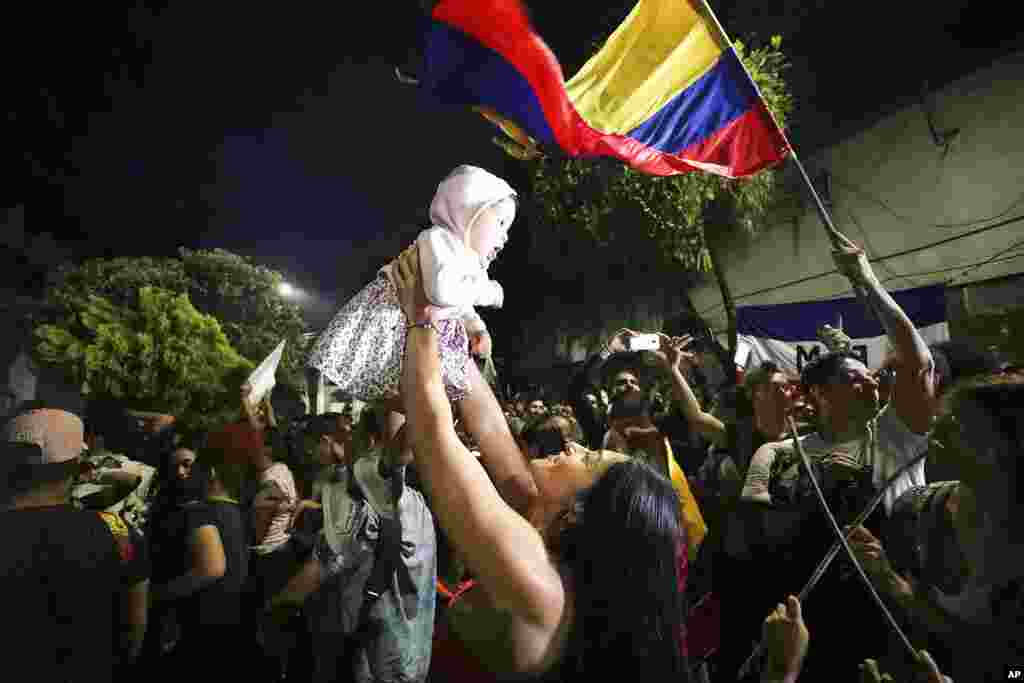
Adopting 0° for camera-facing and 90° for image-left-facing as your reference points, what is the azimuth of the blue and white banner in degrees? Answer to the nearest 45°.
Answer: approximately 0°

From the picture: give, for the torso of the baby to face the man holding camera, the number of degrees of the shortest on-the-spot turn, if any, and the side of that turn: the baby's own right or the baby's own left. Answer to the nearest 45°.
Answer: approximately 45° to the baby's own left

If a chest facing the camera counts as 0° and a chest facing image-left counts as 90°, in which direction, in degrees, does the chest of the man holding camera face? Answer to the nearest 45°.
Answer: approximately 0°

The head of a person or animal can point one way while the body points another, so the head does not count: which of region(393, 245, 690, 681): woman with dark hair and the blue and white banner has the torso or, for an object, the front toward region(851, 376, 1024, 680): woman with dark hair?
the blue and white banner

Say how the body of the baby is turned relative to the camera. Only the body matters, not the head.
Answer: to the viewer's right

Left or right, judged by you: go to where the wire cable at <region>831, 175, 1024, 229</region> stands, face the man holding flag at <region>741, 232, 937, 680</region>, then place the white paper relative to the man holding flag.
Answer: right

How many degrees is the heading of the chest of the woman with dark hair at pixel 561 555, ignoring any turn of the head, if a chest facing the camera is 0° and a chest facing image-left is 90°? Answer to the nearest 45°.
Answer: approximately 90°
